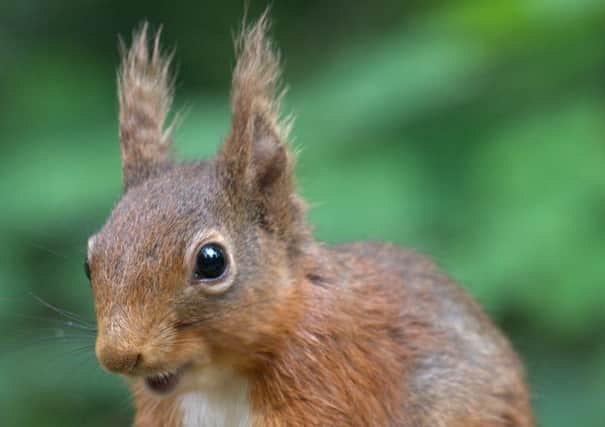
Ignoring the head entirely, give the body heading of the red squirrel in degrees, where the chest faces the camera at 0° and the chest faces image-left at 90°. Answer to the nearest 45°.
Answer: approximately 45°
